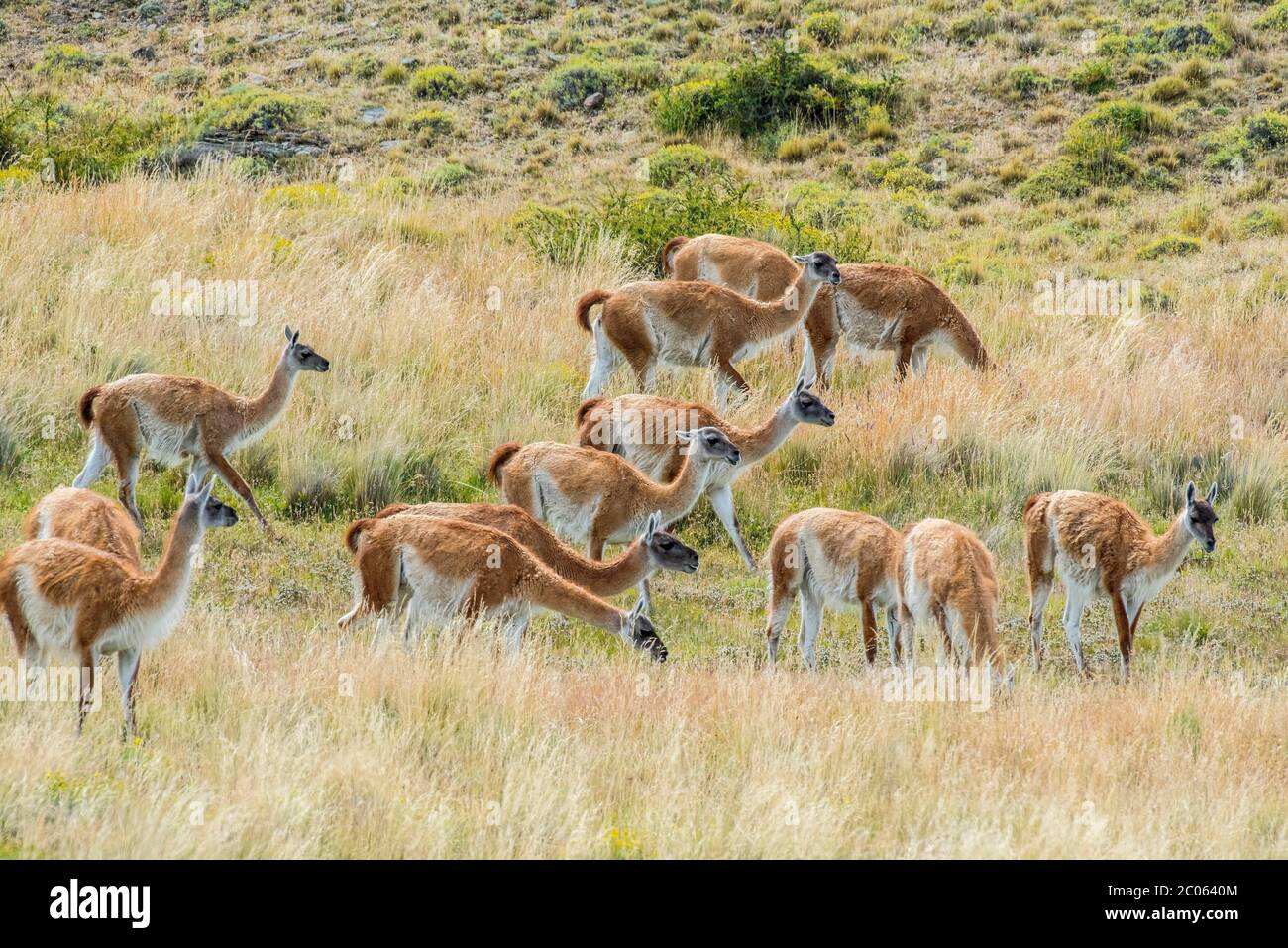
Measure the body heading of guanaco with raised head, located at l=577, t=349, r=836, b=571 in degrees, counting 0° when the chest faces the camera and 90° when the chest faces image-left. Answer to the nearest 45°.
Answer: approximately 270°

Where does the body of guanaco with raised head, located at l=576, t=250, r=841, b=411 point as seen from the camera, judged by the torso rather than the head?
to the viewer's right

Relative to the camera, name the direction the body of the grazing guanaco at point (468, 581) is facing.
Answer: to the viewer's right

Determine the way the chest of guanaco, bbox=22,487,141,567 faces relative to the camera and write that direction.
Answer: to the viewer's right

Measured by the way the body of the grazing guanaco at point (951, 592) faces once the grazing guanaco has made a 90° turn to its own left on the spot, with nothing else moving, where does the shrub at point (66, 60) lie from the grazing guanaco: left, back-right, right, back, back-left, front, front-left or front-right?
left

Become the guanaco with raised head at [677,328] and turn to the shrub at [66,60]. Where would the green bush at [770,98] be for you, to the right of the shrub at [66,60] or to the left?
right

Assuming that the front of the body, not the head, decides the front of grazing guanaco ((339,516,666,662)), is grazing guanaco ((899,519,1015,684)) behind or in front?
in front

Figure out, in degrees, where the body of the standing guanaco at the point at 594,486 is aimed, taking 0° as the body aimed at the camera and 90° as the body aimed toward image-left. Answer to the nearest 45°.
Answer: approximately 270°

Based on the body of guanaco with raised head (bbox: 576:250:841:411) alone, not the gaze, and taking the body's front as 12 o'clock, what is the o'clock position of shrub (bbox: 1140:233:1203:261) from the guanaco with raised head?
The shrub is roughly at 10 o'clock from the guanaco with raised head.

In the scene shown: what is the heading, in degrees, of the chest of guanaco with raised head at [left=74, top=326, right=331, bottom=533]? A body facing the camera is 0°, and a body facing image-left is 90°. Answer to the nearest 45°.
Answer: approximately 270°

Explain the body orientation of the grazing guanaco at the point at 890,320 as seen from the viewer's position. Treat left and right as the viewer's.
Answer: facing to the right of the viewer

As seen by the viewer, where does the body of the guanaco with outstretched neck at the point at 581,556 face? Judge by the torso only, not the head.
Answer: to the viewer's right

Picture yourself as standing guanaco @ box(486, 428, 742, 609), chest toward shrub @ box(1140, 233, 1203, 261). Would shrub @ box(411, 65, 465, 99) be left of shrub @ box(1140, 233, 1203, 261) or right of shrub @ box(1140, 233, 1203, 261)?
left

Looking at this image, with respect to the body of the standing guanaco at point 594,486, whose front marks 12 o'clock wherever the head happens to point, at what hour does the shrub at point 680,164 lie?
The shrub is roughly at 9 o'clock from the standing guanaco.
